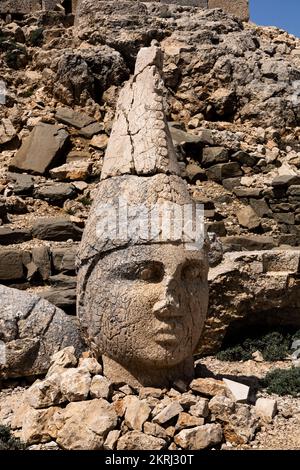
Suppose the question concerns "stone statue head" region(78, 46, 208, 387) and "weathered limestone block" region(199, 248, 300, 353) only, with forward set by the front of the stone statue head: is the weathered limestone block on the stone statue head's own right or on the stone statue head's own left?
on the stone statue head's own left

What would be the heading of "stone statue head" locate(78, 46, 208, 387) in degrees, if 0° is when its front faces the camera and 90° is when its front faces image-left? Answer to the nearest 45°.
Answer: approximately 315°

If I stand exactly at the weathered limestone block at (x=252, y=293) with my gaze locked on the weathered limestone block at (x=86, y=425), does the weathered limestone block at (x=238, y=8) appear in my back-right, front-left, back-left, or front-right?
back-right

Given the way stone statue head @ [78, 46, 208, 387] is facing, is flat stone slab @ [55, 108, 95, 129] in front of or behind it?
behind

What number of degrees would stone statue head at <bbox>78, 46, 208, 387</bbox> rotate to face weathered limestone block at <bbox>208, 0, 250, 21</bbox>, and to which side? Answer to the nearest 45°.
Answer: approximately 135° to its left
